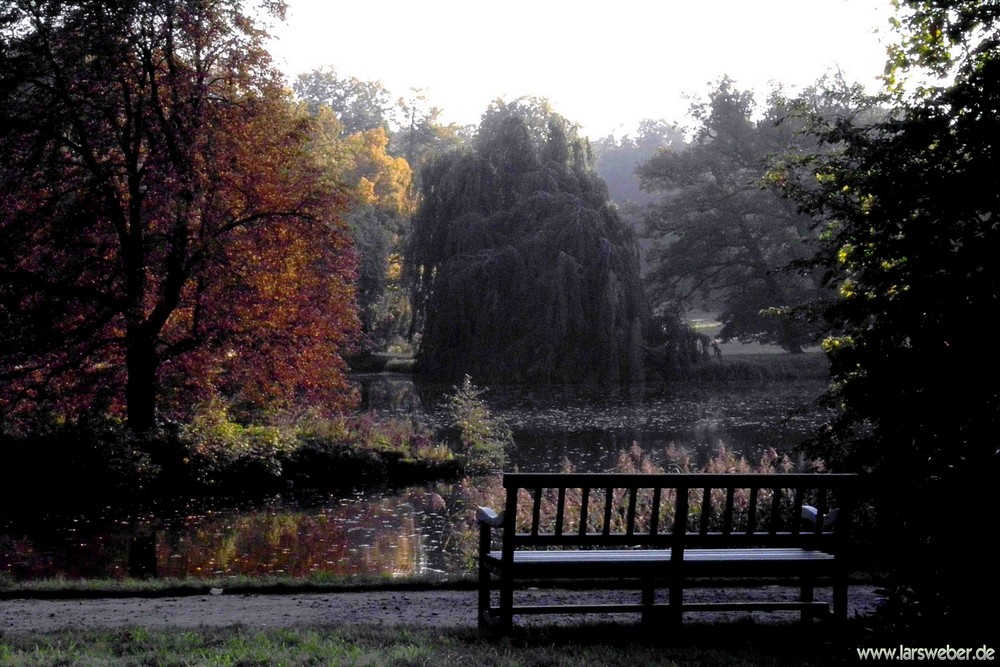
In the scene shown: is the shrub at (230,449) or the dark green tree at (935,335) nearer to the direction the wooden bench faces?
the shrub

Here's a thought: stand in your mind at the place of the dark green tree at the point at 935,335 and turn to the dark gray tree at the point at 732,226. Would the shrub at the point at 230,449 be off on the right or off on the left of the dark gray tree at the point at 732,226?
left

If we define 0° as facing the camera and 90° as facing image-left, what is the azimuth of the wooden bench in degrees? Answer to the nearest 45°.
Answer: approximately 180°

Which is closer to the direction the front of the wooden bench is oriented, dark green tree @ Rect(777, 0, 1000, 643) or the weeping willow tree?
the weeping willow tree

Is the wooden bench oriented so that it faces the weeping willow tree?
yes

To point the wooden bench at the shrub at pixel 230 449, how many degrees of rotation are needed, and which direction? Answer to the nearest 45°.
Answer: approximately 45° to its left

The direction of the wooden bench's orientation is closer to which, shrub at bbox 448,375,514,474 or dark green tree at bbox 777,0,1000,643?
the shrub

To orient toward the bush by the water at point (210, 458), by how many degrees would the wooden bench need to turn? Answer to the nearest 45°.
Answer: approximately 45° to its left

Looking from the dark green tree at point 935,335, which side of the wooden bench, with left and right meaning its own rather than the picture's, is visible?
right

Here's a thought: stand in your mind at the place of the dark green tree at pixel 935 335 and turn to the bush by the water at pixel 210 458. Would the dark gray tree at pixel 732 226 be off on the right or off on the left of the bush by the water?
right
